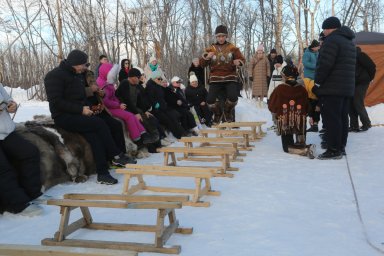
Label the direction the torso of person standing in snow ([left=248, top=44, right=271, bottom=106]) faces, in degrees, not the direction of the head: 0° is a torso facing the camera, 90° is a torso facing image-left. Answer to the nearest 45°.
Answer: approximately 0°

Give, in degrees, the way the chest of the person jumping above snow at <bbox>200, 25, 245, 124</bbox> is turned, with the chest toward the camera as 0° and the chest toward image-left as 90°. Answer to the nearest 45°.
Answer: approximately 0°

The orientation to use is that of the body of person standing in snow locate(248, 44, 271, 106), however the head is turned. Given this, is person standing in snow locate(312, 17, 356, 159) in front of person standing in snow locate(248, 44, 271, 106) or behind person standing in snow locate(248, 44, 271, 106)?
in front

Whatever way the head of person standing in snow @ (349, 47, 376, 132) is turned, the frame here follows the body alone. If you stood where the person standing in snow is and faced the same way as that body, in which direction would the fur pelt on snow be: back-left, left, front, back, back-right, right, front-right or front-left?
front-left

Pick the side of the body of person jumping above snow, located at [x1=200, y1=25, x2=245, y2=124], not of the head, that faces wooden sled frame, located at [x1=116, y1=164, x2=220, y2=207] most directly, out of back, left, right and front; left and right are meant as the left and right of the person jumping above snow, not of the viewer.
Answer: front

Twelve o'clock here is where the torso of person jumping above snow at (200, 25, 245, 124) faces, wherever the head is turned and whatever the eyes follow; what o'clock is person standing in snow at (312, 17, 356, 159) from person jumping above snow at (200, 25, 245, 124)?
person standing in snow at (312, 17, 356, 159) is roughly at 11 o'clock from person jumping above snow at (200, 25, 245, 124).

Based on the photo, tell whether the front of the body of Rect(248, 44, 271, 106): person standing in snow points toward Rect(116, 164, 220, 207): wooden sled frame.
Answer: yes

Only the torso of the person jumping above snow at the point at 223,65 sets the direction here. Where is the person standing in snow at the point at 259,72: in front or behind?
behind

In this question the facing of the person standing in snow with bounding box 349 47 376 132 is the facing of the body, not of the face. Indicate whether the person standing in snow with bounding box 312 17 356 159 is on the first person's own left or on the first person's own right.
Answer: on the first person's own left

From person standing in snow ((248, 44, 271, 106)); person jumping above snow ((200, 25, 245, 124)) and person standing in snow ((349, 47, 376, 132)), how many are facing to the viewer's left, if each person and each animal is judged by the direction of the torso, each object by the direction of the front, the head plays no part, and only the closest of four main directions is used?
1

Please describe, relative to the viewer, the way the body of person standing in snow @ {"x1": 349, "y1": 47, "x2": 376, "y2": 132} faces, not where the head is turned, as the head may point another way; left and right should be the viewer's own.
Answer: facing to the left of the viewer

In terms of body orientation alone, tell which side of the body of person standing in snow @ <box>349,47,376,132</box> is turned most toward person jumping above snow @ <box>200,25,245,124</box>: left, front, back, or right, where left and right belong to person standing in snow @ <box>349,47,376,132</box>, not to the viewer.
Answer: front
